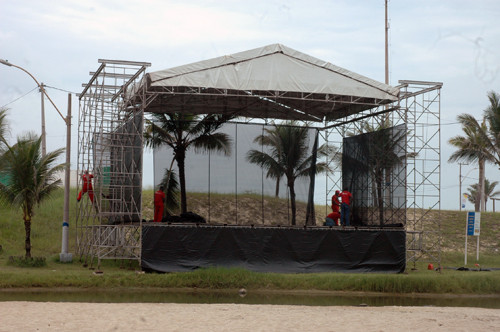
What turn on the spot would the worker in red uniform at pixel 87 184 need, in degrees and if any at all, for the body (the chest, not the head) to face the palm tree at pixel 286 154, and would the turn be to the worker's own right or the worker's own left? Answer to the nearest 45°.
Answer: approximately 45° to the worker's own right

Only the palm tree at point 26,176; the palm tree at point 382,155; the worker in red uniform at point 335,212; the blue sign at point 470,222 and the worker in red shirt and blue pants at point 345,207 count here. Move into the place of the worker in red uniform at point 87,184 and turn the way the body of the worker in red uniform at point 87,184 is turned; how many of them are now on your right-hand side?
4

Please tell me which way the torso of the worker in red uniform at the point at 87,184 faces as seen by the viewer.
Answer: away from the camera
